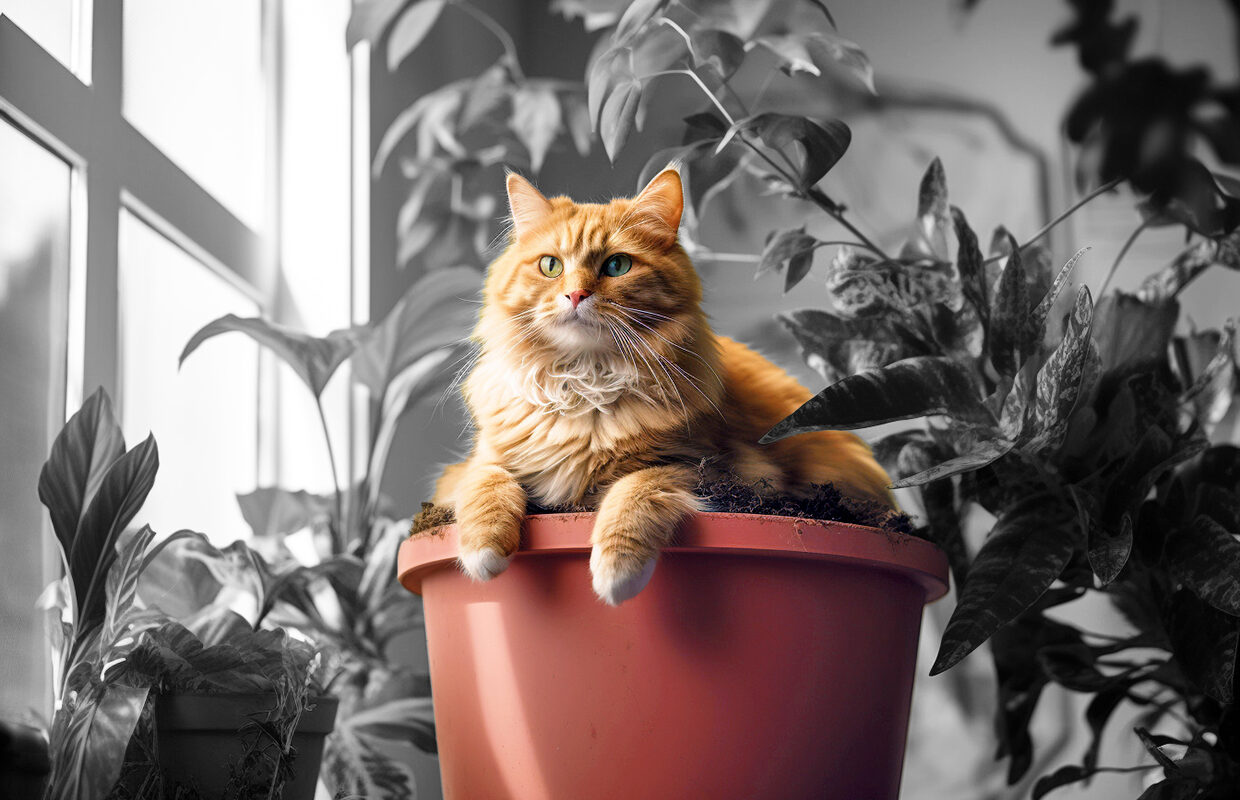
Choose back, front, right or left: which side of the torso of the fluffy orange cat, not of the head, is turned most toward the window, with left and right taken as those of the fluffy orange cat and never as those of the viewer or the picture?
right

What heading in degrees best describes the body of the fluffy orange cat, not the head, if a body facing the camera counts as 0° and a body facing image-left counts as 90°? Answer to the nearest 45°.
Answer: approximately 45°
